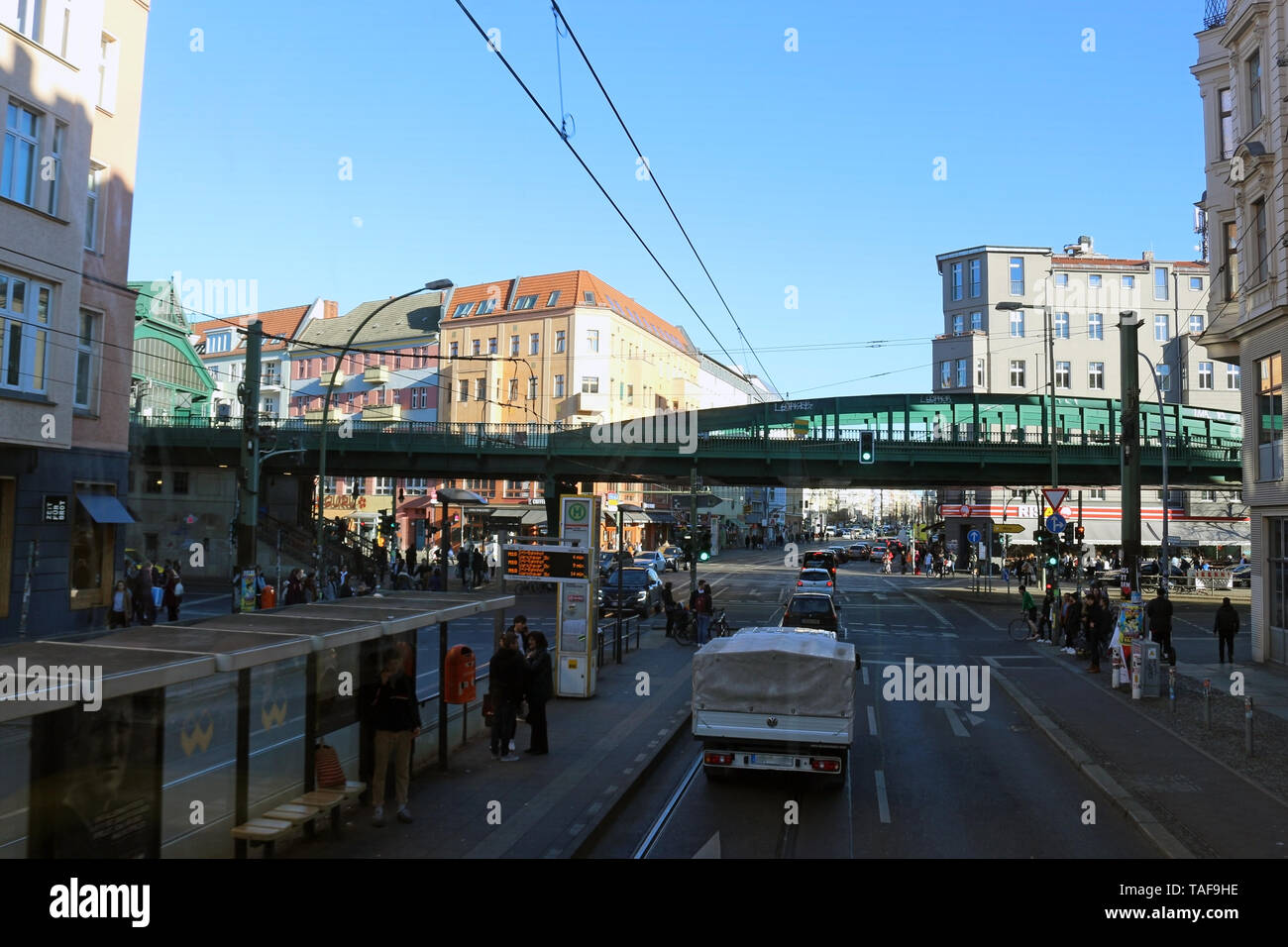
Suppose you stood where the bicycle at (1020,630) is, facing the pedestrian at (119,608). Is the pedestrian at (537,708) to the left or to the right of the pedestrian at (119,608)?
left

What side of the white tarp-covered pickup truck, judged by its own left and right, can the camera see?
back

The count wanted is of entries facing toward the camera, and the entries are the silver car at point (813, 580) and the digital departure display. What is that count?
1

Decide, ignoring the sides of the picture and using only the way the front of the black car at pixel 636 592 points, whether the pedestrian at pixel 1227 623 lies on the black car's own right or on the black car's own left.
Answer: on the black car's own left

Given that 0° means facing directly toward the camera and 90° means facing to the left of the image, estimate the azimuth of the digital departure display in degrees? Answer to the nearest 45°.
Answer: approximately 0°

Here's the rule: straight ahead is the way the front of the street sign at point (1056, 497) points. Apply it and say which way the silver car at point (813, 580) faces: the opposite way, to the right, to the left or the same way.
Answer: the opposite way

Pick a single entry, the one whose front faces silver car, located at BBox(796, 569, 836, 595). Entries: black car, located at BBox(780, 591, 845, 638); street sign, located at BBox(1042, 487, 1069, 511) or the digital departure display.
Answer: the black car

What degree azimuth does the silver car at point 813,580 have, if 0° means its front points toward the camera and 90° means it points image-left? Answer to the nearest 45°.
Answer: approximately 180°
